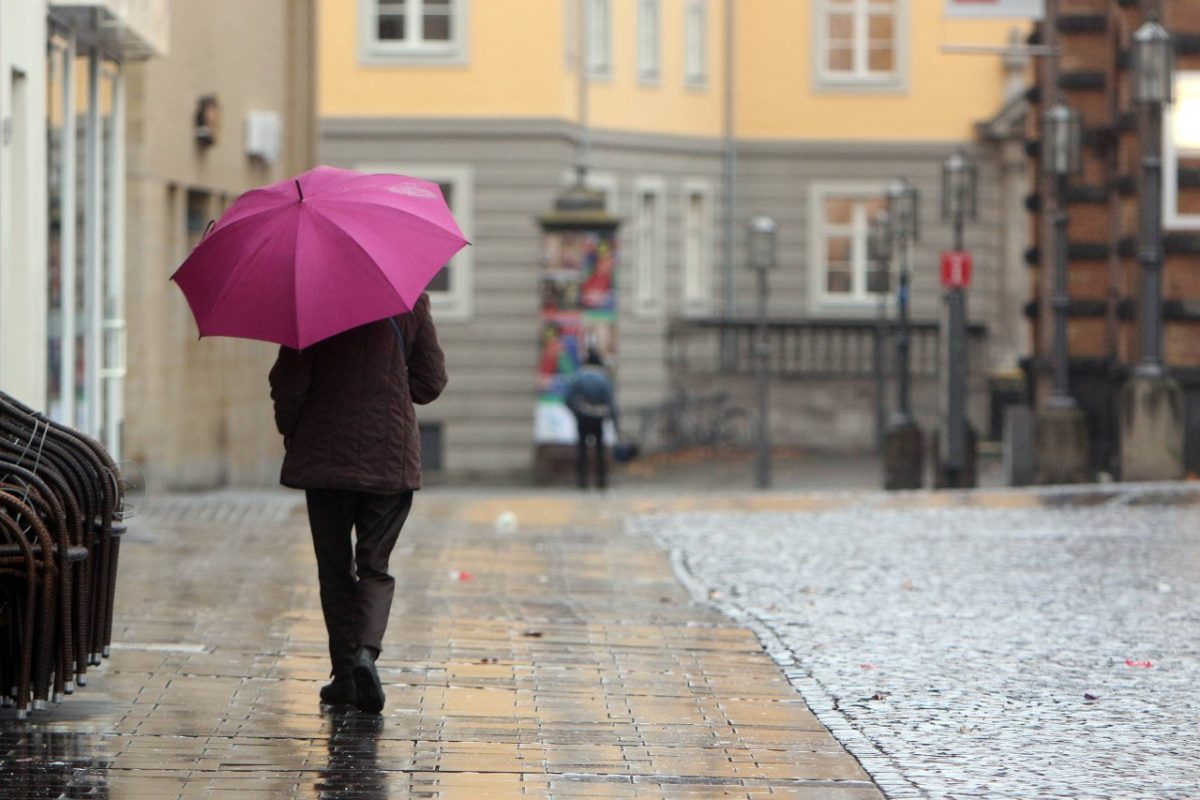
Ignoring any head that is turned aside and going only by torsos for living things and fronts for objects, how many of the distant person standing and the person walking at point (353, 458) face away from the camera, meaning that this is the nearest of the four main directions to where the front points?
2

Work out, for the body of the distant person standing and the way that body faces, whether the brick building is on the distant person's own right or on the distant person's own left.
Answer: on the distant person's own right

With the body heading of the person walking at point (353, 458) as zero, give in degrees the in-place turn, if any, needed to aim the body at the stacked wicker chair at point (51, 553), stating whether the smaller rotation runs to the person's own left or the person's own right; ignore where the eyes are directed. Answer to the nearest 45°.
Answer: approximately 135° to the person's own left

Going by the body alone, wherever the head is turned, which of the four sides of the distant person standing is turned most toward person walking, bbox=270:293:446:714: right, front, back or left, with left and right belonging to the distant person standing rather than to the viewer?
back

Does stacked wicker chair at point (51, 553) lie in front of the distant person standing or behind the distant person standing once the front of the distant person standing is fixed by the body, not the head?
behind

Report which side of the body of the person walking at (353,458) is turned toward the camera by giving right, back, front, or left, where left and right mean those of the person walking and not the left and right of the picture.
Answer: back

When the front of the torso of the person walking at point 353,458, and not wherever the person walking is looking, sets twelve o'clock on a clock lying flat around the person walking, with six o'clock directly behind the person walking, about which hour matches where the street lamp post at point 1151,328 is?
The street lamp post is roughly at 1 o'clock from the person walking.

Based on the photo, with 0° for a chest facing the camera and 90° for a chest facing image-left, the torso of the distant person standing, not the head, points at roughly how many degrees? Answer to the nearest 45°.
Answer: approximately 180°
